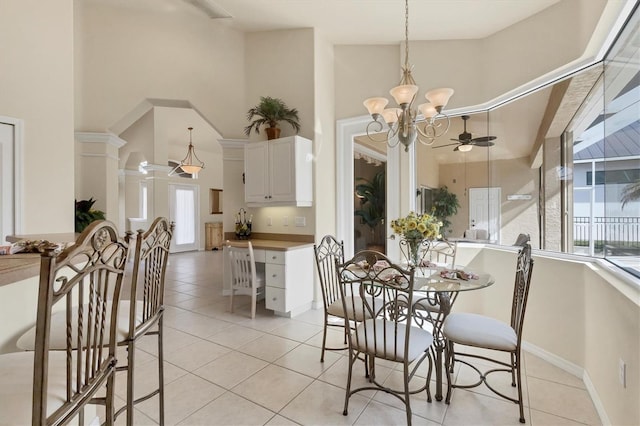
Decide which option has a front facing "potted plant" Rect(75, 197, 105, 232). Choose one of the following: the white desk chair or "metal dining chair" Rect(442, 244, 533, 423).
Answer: the metal dining chair

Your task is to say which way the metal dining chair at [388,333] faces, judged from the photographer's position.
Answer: facing away from the viewer and to the right of the viewer

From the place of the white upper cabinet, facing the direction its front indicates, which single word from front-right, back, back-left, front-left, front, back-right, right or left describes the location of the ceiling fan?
back-left

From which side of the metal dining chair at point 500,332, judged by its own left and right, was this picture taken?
left

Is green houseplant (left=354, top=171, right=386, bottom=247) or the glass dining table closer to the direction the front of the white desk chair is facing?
the green houseplant

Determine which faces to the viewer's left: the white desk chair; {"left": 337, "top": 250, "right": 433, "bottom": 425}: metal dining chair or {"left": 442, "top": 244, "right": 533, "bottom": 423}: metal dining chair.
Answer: {"left": 442, "top": 244, "right": 533, "bottom": 423}: metal dining chair

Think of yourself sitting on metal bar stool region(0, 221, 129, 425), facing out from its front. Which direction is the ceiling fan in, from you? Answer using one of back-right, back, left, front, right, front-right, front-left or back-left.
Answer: back-right

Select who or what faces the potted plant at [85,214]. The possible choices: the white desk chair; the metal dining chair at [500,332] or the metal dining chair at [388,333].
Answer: the metal dining chair at [500,332]

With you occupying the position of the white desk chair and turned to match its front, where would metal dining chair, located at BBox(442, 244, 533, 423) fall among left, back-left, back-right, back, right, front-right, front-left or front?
right

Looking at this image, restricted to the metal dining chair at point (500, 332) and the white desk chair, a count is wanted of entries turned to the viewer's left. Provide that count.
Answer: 1

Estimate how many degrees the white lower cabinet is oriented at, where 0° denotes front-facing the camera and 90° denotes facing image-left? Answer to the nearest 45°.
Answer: approximately 45°

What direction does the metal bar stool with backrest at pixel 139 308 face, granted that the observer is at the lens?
facing away from the viewer and to the left of the viewer

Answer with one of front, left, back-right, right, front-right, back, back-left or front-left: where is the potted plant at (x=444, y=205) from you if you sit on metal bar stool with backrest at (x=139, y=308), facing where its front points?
back-right

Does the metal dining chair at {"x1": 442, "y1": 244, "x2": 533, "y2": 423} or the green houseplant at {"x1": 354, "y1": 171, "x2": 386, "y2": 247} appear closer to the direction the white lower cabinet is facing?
the metal dining chair

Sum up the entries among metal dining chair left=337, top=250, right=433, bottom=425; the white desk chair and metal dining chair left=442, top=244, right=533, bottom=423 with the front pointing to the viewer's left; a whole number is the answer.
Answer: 1

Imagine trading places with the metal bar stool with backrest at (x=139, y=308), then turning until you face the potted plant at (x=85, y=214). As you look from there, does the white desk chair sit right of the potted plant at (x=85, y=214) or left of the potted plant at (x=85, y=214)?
right

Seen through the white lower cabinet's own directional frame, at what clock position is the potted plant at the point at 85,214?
The potted plant is roughly at 2 o'clock from the white lower cabinet.

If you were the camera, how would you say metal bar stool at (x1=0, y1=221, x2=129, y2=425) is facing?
facing away from the viewer and to the left of the viewer
